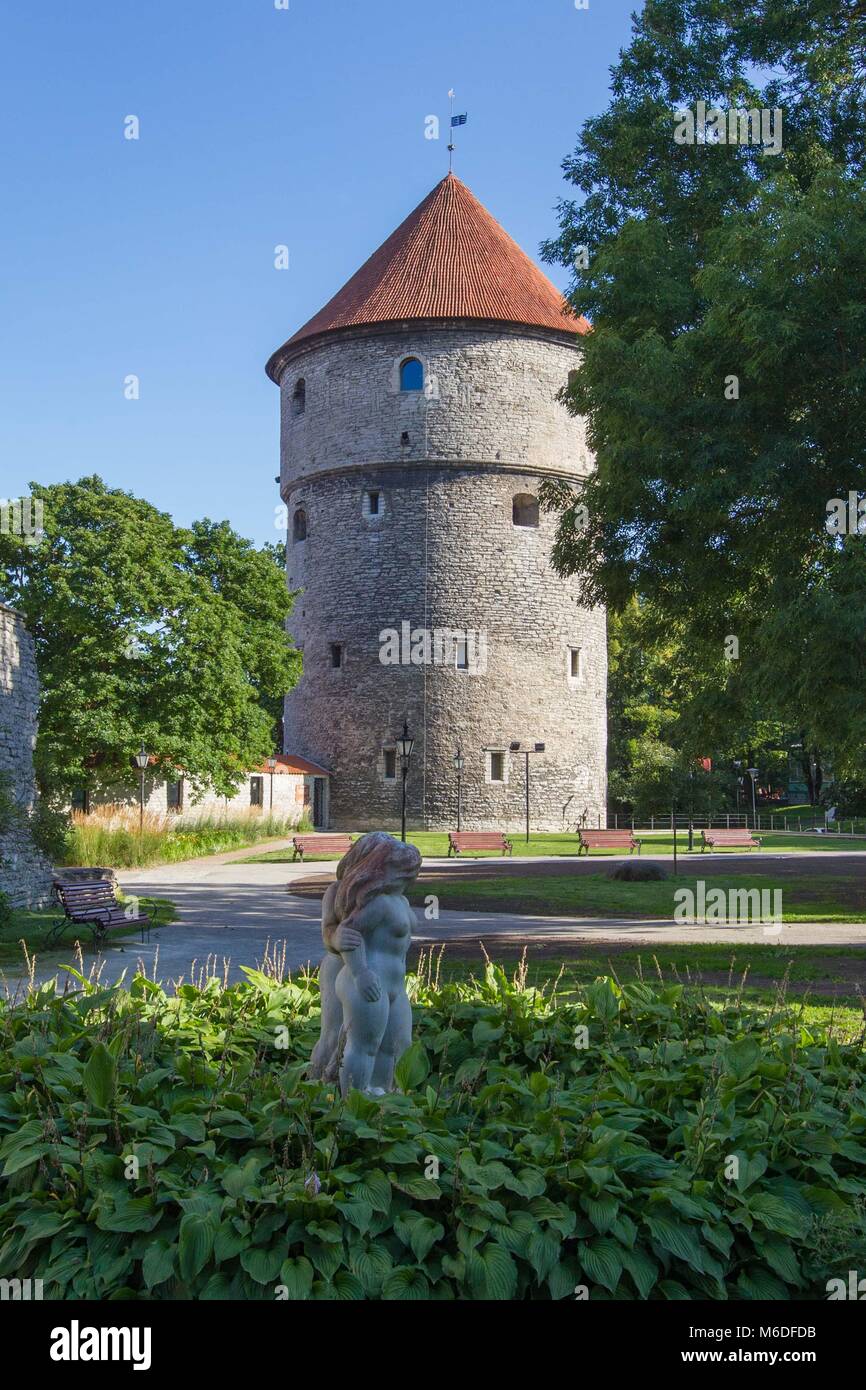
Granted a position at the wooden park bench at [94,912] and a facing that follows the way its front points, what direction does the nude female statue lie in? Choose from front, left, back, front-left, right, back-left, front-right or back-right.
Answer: front-right

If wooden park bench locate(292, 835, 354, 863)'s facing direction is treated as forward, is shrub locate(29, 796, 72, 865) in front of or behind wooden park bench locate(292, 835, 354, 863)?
in front

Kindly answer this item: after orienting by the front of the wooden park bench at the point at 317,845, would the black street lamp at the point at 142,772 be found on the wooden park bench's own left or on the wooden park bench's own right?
on the wooden park bench's own right

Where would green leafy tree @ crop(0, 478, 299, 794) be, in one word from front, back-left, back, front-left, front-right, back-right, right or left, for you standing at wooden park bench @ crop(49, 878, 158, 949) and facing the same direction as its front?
back-left

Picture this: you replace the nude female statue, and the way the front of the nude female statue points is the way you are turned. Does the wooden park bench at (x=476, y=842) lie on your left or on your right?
on your left

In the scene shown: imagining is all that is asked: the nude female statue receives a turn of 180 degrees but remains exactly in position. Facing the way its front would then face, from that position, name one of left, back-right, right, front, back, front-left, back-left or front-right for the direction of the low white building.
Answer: front-right

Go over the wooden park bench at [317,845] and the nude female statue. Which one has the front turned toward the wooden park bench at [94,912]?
the wooden park bench at [317,845]

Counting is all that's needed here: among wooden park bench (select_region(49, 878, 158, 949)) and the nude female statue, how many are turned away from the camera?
0

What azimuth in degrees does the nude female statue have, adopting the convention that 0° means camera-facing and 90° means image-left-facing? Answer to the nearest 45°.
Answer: approximately 315°
